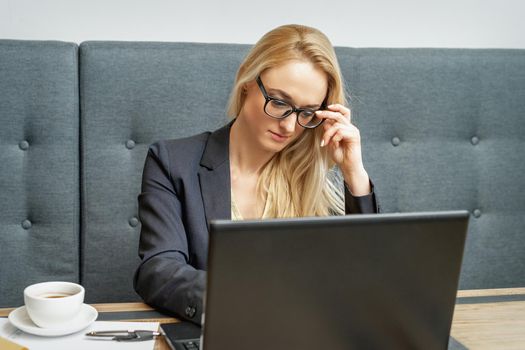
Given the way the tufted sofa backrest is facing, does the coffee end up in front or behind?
in front

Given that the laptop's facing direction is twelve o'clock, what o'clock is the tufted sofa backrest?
The tufted sofa backrest is roughly at 11 o'clock from the laptop.

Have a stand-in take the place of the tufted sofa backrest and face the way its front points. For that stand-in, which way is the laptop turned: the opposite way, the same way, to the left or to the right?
the opposite way

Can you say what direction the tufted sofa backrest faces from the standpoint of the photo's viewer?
facing the viewer

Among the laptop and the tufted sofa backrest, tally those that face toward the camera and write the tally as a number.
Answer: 1

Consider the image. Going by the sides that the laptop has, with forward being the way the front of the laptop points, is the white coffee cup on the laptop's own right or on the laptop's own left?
on the laptop's own left

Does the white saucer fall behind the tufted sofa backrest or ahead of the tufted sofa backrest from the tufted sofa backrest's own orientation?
ahead

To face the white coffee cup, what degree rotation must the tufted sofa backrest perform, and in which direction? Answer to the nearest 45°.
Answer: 0° — it already faces it

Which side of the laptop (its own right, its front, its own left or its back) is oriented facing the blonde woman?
front

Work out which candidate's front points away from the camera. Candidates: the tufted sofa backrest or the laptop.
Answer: the laptop

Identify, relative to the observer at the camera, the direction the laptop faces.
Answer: facing away from the viewer
